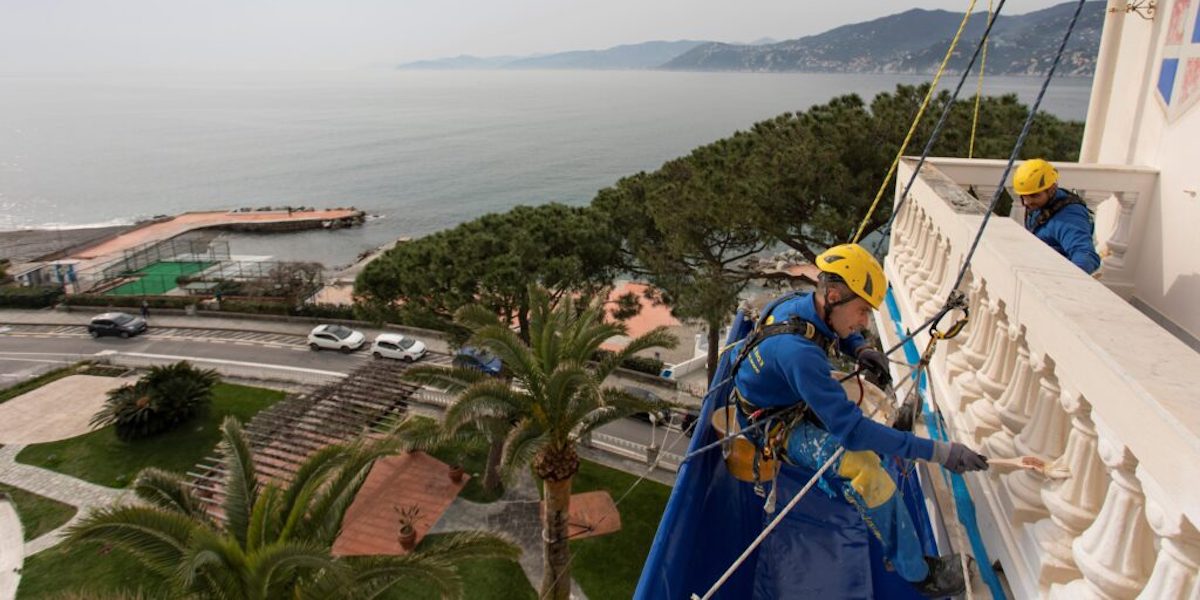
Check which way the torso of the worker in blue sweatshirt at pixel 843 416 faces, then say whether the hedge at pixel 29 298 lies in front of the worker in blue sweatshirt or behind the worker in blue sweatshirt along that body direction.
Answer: behind

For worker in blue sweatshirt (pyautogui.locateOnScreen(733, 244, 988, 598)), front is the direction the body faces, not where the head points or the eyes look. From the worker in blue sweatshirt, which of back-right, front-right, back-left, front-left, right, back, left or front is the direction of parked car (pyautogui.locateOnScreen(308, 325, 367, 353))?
back-left

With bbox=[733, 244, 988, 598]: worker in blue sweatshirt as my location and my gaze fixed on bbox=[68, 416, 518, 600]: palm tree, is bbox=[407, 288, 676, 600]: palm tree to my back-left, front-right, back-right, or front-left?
front-right

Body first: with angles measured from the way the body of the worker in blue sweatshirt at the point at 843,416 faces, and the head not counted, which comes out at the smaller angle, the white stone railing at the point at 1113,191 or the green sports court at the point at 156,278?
the white stone railing

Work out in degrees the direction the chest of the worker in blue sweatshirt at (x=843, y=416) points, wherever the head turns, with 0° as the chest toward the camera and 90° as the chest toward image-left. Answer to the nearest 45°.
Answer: approximately 270°

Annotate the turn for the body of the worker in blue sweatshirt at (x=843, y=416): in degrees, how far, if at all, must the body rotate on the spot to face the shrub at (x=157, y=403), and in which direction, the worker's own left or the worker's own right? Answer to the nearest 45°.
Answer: approximately 135° to the worker's own left

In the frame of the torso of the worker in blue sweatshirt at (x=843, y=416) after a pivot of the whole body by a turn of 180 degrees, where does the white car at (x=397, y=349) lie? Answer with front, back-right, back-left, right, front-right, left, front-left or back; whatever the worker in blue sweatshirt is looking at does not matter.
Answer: front-right

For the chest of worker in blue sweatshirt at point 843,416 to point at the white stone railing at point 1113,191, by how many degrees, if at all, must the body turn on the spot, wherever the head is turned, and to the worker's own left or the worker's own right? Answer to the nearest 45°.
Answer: approximately 45° to the worker's own left

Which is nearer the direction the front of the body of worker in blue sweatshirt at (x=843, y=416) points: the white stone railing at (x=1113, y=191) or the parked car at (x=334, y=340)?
the white stone railing

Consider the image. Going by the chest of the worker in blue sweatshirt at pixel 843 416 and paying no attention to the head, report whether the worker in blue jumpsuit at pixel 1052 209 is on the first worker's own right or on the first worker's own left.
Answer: on the first worker's own left

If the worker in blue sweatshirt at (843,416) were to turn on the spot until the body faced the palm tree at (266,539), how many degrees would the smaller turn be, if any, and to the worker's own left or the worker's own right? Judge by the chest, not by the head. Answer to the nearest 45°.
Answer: approximately 180°

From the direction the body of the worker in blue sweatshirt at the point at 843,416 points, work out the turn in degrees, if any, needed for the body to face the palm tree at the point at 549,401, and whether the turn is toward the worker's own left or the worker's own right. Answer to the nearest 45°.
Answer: approximately 135° to the worker's own left
